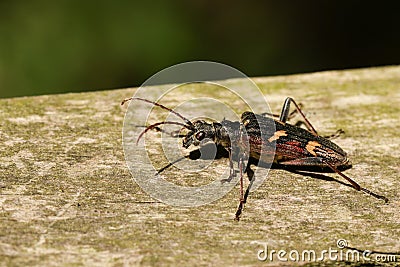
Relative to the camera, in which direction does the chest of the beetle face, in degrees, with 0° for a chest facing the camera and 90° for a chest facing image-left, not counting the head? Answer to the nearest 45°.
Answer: approximately 90°
